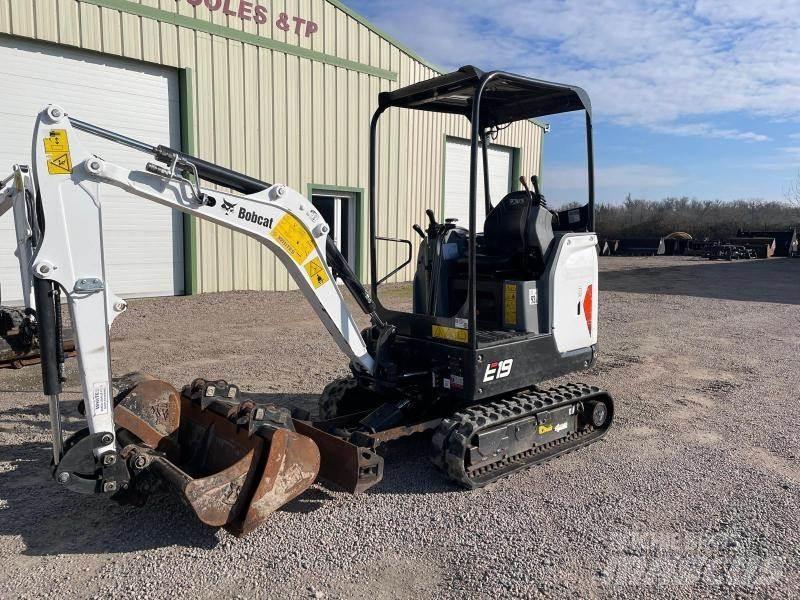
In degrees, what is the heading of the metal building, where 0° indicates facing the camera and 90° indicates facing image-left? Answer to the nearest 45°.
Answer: approximately 315°

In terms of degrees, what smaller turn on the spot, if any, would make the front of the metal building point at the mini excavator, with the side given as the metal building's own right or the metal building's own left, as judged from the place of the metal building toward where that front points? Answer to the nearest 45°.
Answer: approximately 45° to the metal building's own right

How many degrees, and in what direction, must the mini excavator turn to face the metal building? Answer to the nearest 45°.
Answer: approximately 135° to its right

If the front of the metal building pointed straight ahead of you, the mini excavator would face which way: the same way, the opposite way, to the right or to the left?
to the right

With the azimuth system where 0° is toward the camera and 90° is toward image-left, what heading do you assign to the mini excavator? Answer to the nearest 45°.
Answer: approximately 45°
